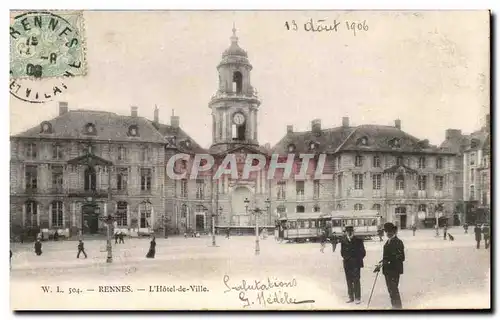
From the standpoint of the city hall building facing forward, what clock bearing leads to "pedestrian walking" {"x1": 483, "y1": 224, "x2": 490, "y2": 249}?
The pedestrian walking is roughly at 9 o'clock from the city hall building.

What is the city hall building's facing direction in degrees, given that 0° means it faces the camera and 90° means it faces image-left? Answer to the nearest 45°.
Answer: approximately 0°

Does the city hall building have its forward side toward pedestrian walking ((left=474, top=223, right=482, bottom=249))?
no
